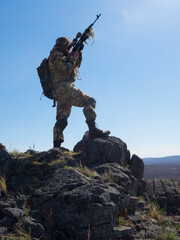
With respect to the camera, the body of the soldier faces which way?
to the viewer's right

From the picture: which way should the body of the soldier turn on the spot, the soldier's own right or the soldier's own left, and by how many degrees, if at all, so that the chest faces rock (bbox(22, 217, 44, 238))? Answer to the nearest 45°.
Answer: approximately 90° to the soldier's own right

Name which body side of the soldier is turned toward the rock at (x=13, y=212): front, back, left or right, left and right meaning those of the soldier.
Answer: right

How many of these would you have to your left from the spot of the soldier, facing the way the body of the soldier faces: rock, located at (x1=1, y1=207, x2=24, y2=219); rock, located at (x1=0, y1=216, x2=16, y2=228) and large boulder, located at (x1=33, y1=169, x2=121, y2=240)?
0

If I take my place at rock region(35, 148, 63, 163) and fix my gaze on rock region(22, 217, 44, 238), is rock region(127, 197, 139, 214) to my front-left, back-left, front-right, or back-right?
front-left

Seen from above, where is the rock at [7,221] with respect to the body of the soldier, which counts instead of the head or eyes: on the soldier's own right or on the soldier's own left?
on the soldier's own right

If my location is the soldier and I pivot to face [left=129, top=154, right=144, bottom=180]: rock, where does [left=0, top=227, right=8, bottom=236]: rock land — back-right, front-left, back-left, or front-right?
back-right

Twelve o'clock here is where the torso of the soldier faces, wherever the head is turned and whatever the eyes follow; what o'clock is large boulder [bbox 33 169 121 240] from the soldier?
The large boulder is roughly at 3 o'clock from the soldier.

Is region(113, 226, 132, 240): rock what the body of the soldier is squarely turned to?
no

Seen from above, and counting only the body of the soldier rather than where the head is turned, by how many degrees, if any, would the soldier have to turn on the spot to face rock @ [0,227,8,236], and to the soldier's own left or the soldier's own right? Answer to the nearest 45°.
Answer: approximately 90° to the soldier's own right

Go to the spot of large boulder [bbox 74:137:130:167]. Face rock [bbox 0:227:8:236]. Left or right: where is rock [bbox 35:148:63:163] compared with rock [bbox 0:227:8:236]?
right
